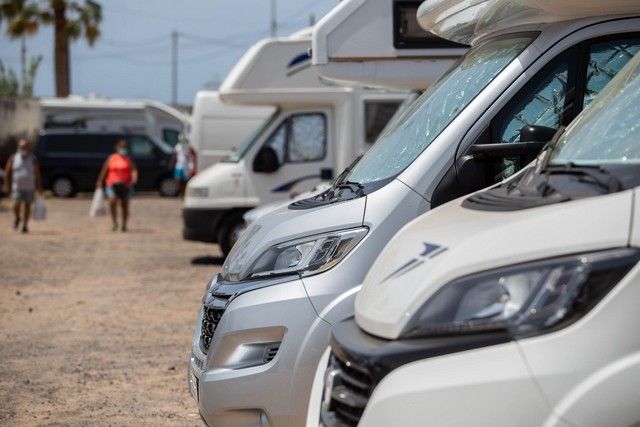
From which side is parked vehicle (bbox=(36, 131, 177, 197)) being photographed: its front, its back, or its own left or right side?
right

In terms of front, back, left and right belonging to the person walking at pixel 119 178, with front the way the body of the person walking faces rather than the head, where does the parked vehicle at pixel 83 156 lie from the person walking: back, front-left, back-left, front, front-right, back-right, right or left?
back

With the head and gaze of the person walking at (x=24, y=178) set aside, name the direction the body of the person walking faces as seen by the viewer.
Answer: toward the camera

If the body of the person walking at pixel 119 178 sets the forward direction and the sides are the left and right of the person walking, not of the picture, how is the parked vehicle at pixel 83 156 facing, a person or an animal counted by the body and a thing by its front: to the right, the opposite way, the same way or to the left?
to the left

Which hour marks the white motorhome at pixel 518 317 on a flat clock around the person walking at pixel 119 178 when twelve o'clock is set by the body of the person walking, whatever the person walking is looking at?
The white motorhome is roughly at 12 o'clock from the person walking.

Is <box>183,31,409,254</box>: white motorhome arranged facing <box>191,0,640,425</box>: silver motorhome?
no

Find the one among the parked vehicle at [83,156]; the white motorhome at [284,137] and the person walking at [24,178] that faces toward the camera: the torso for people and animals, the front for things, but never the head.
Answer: the person walking

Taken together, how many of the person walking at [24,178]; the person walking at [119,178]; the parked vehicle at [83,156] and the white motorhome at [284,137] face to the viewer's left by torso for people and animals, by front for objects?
1

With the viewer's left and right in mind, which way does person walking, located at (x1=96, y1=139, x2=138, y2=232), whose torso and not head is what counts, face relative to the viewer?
facing the viewer

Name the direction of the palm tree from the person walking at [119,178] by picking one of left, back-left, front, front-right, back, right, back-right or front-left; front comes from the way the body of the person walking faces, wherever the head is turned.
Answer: back

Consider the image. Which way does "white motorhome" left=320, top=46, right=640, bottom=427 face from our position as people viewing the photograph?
facing the viewer and to the left of the viewer

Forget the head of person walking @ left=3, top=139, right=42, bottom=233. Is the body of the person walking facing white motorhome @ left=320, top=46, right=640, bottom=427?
yes

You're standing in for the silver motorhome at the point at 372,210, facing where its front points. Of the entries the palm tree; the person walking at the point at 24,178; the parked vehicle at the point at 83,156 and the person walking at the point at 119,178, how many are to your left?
0

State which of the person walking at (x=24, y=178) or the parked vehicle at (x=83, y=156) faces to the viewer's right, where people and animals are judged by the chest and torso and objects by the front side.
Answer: the parked vehicle

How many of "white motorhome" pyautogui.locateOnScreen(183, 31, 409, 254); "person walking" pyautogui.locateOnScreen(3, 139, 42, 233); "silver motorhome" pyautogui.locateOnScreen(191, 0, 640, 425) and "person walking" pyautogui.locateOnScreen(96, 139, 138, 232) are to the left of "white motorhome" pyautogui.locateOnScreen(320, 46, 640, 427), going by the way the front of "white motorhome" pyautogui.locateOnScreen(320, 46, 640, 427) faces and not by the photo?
0

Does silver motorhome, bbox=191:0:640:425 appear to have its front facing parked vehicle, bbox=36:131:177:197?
no
